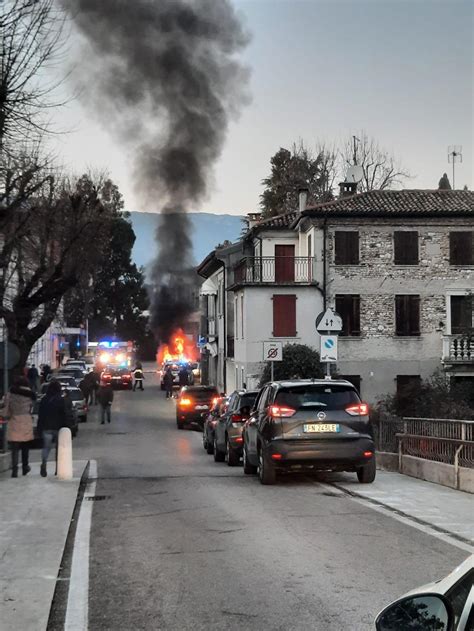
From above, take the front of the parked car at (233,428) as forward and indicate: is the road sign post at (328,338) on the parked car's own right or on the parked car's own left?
on the parked car's own right

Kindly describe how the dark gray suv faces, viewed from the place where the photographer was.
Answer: facing away from the viewer

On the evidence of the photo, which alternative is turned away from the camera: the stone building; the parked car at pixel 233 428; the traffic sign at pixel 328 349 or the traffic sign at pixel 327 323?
the parked car

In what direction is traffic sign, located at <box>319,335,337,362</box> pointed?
toward the camera

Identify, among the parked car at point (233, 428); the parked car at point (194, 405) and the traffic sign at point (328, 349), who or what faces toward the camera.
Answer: the traffic sign

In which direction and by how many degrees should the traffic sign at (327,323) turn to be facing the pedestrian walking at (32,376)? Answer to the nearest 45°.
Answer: approximately 135° to its right

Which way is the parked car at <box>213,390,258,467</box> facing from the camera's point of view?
away from the camera

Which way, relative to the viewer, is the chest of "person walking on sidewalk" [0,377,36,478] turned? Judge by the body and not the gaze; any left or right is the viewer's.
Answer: facing away from the viewer

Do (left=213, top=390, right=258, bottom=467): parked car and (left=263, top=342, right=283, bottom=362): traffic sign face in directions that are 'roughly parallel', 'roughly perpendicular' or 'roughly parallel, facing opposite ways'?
roughly parallel, facing opposite ways

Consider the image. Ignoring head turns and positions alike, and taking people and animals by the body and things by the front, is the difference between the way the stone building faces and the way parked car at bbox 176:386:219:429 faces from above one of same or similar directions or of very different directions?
very different directions
